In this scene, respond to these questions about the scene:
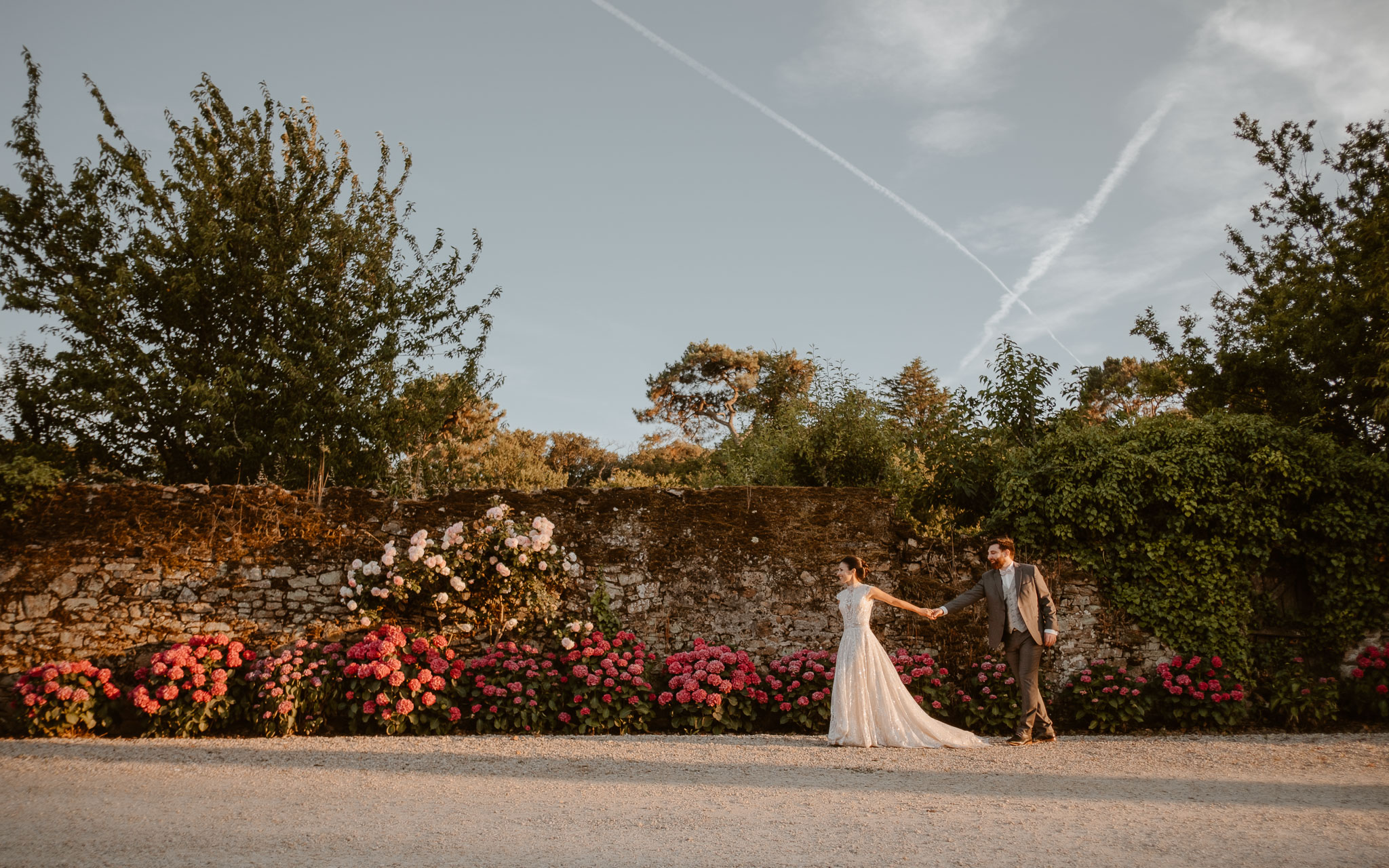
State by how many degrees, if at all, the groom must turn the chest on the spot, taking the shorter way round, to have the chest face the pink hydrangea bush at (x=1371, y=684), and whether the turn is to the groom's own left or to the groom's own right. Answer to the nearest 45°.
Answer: approximately 180°

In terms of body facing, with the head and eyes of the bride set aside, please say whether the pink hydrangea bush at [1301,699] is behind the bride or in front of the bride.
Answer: behind

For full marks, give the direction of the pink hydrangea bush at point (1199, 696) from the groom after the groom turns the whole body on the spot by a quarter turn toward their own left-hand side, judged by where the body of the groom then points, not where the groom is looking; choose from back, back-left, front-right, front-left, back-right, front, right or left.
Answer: left

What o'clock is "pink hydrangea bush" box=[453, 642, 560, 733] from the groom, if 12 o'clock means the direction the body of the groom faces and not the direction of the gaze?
The pink hydrangea bush is roughly at 1 o'clock from the groom.

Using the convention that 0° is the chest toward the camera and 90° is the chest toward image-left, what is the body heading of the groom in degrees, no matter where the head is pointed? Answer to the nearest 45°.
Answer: approximately 45°

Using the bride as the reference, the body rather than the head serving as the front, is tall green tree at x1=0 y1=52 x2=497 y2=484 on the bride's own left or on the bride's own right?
on the bride's own right

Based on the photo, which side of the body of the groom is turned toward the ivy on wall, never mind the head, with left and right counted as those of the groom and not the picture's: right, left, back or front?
back

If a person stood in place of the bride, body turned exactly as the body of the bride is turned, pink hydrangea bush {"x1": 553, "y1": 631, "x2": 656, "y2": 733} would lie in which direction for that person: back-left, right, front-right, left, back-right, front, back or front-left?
front-right

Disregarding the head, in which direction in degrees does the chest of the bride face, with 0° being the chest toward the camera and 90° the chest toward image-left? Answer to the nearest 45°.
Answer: approximately 45°
